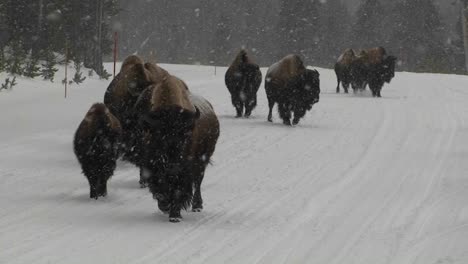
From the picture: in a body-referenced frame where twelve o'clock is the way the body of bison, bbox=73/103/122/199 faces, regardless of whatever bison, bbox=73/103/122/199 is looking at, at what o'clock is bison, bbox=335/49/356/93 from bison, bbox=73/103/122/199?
bison, bbox=335/49/356/93 is roughly at 7 o'clock from bison, bbox=73/103/122/199.

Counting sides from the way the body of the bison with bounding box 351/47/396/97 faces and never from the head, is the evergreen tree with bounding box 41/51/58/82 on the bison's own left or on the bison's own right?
on the bison's own right

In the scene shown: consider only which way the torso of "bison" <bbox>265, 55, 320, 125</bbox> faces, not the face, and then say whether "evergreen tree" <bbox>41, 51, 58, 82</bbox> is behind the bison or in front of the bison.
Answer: behind

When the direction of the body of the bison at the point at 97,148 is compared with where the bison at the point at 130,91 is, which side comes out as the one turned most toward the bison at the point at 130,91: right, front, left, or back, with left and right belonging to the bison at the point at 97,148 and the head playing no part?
back

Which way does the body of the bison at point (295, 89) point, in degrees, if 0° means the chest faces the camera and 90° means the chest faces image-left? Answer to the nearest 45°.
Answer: approximately 315°

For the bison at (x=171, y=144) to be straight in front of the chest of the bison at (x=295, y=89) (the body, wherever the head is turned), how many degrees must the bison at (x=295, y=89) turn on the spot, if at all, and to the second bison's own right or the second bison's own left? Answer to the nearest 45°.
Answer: approximately 45° to the second bison's own right

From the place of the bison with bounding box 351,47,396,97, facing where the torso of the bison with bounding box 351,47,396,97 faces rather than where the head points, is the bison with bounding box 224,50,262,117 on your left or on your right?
on your right

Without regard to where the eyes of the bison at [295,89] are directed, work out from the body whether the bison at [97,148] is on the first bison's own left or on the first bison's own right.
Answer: on the first bison's own right

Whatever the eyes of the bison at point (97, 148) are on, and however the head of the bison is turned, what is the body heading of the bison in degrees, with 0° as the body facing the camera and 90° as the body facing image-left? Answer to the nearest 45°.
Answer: approximately 0°
